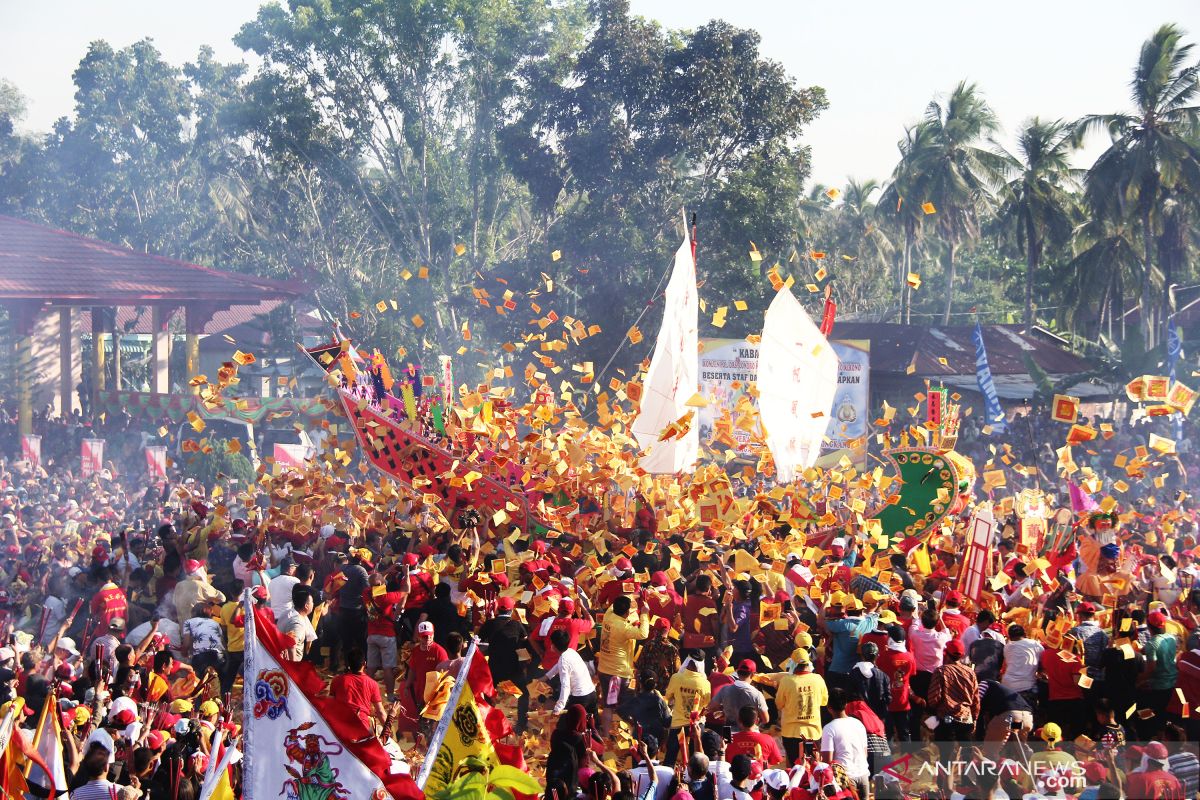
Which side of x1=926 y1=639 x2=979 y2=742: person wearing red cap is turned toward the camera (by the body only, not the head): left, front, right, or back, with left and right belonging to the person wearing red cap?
back

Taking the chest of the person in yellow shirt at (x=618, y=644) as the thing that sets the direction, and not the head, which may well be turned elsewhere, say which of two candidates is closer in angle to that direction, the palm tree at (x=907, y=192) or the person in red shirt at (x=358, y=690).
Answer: the palm tree

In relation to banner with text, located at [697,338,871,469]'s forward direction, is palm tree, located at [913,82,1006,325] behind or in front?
behind

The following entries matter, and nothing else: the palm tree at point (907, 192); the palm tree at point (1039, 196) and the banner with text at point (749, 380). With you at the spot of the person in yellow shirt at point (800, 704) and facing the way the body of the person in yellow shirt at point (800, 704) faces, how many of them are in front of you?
3

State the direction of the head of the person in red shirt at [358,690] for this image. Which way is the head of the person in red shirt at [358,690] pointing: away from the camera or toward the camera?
away from the camera

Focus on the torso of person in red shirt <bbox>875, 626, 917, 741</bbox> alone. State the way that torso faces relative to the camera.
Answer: away from the camera

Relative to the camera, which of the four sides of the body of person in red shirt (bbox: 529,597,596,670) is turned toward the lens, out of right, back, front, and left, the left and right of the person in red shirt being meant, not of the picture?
back

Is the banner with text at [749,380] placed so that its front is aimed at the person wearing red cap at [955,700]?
yes

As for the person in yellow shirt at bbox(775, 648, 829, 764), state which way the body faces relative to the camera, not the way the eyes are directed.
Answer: away from the camera

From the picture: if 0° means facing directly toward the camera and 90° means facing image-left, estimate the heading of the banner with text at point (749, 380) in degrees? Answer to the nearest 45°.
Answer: approximately 0°

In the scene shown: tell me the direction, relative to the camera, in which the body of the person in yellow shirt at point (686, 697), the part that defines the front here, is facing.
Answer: away from the camera

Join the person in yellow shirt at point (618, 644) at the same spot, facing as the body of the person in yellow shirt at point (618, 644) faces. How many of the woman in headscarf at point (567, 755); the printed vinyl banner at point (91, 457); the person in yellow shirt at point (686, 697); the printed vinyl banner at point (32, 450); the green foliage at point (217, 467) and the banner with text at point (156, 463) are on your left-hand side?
4

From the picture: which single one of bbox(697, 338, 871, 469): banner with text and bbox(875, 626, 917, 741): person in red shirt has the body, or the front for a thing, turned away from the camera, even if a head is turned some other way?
the person in red shirt

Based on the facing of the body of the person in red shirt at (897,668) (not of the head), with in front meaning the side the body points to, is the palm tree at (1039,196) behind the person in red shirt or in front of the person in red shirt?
in front

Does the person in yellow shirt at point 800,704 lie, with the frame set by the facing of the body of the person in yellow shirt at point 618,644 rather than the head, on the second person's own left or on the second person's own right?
on the second person's own right

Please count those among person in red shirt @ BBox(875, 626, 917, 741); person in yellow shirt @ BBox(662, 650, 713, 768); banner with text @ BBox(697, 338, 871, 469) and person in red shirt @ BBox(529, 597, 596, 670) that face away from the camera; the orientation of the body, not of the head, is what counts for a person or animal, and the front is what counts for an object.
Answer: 3
